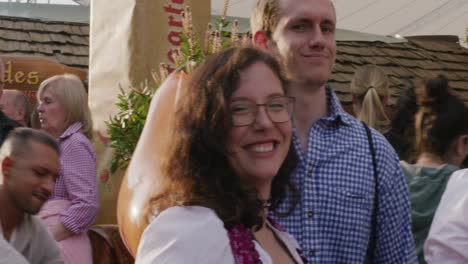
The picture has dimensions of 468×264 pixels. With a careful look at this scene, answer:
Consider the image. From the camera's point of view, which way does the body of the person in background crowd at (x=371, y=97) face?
away from the camera

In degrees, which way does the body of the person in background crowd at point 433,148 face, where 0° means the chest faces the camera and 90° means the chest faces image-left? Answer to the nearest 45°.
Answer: approximately 225°

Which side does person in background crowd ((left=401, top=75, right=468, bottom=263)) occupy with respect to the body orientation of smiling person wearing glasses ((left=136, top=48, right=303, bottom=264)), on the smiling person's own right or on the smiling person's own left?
on the smiling person's own left

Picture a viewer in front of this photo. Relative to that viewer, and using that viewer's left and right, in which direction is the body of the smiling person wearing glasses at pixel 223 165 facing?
facing the viewer and to the right of the viewer

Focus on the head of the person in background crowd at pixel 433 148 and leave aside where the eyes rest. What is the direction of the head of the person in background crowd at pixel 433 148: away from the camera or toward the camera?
away from the camera

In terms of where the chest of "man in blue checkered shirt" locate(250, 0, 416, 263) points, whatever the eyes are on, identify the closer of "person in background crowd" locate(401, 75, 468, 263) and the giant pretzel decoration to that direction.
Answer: the giant pretzel decoration

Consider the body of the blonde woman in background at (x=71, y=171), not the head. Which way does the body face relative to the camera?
to the viewer's left

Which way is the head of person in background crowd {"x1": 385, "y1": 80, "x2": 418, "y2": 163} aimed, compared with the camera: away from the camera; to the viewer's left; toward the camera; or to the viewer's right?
away from the camera

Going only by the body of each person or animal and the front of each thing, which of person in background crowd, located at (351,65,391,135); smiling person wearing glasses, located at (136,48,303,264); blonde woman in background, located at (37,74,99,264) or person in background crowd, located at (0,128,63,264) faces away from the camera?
person in background crowd, located at (351,65,391,135)
